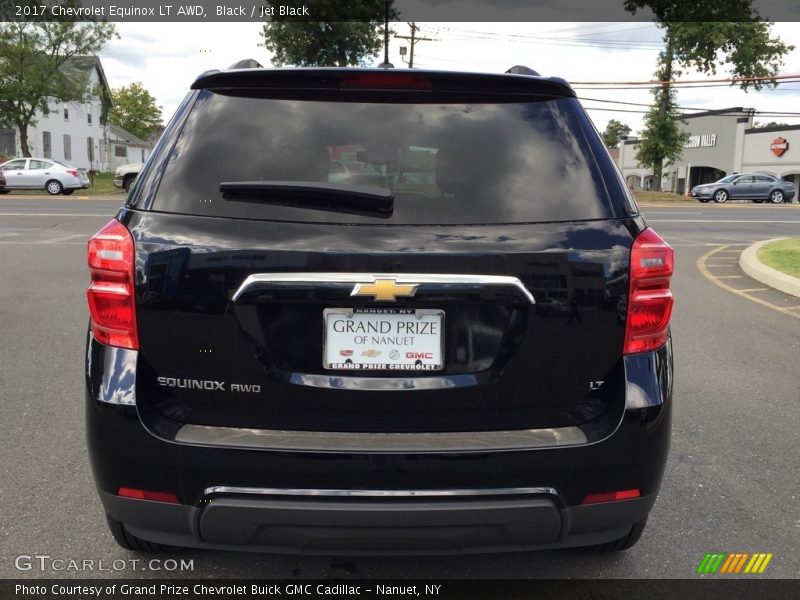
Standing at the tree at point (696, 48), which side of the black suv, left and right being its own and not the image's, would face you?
front

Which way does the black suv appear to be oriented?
away from the camera

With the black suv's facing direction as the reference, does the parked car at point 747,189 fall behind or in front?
in front

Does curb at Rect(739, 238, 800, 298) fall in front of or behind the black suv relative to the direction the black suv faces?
in front

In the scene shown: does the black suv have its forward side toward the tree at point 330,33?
yes
